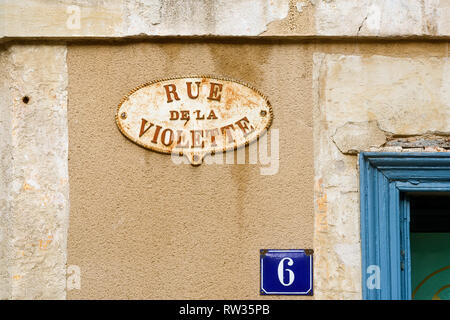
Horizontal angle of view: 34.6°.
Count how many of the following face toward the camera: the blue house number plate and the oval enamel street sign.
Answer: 2

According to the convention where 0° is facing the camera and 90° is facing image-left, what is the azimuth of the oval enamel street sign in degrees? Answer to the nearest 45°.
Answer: approximately 0°

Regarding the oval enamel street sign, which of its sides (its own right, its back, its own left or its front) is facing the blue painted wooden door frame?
left
